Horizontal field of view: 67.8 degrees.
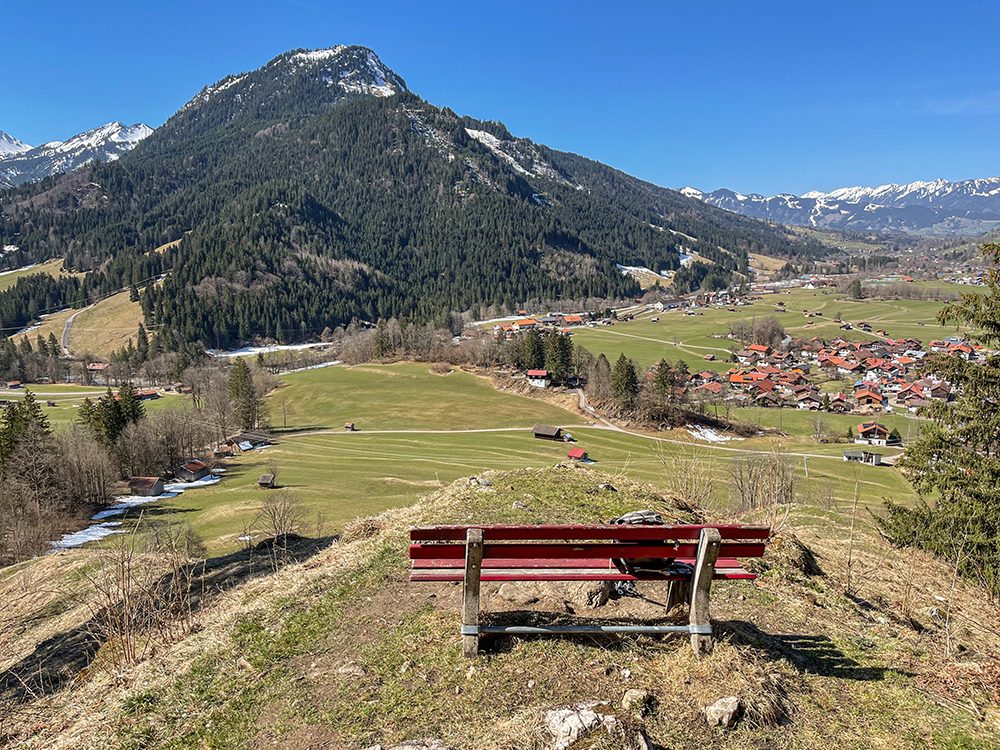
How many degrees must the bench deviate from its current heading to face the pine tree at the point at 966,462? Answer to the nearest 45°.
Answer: approximately 45° to its right

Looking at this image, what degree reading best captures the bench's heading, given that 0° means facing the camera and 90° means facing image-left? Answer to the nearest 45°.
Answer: approximately 180°

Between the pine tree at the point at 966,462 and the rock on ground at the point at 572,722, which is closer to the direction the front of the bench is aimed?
the pine tree

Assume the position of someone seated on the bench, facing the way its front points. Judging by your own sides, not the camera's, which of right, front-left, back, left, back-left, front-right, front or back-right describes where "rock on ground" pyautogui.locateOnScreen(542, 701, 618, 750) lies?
back
